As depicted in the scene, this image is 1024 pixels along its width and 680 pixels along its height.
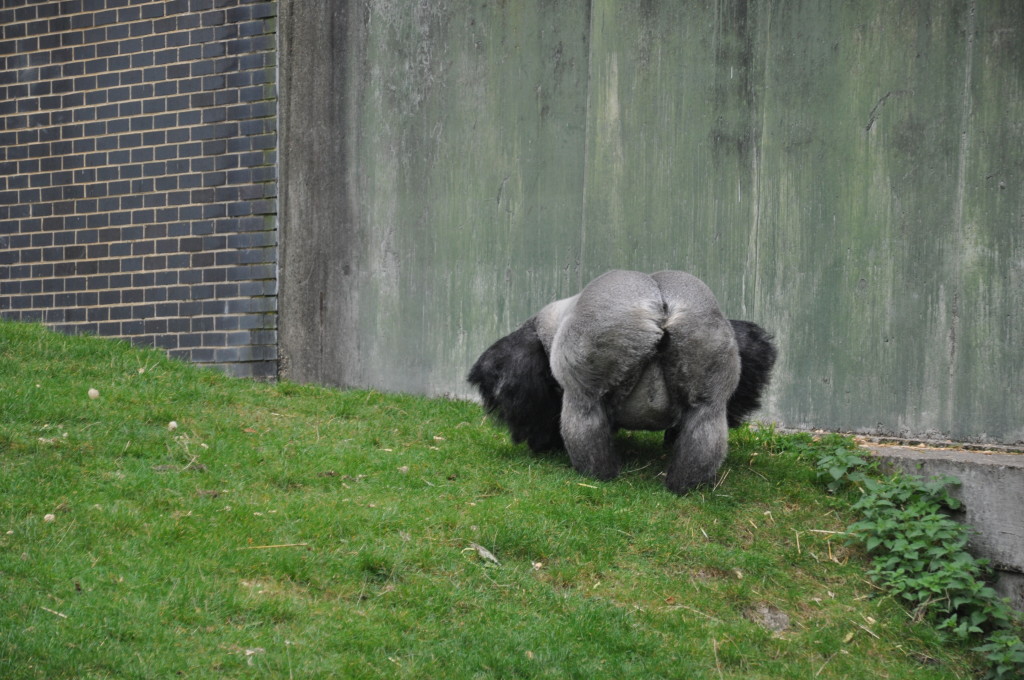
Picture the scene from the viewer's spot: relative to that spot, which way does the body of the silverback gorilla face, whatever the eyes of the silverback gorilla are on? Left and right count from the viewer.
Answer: facing away from the viewer

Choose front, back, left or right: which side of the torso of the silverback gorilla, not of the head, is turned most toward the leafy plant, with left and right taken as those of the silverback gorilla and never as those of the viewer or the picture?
right

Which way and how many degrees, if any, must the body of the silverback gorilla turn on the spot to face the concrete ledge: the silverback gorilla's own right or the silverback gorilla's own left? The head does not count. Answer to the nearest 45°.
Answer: approximately 90° to the silverback gorilla's own right
